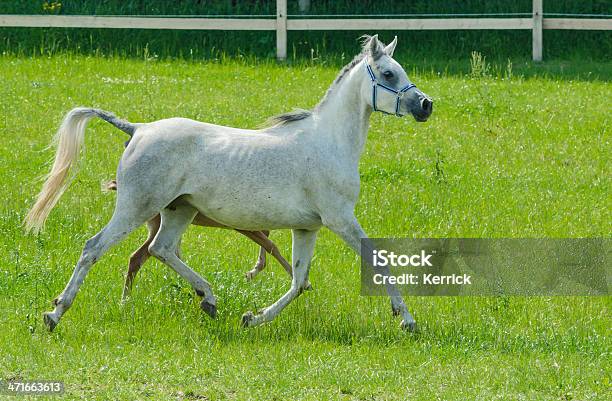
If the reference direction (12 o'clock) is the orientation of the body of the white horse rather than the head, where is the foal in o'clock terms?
The foal is roughly at 8 o'clock from the white horse.

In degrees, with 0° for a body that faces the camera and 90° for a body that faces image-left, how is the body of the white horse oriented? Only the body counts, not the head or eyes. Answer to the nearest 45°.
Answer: approximately 270°
